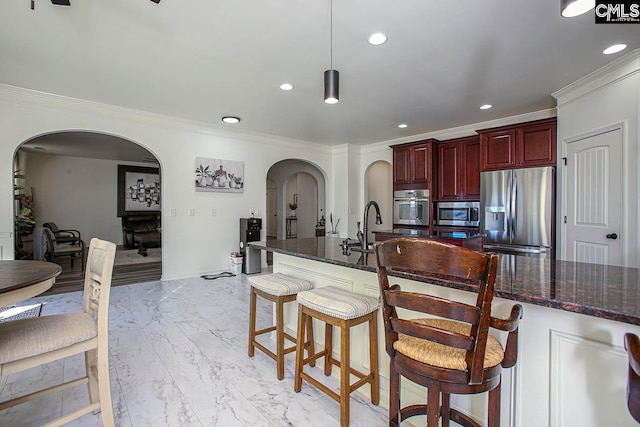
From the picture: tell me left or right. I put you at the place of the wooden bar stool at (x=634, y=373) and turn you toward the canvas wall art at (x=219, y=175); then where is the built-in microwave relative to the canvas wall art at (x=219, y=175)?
right

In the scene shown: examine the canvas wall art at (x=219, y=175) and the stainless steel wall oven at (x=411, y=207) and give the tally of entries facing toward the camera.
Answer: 2

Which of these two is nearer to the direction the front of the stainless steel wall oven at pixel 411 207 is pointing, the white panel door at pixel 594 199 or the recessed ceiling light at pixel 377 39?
the recessed ceiling light

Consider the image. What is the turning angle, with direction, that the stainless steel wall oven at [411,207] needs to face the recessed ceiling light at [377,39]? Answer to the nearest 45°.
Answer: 0° — it already faces it

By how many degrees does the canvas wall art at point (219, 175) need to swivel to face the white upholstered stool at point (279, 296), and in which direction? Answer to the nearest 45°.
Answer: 0° — it already faces it

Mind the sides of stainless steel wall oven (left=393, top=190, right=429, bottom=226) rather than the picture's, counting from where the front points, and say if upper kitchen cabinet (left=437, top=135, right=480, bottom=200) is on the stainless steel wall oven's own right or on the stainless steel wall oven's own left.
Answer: on the stainless steel wall oven's own left

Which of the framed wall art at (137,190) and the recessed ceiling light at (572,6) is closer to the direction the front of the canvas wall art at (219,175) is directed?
the recessed ceiling light

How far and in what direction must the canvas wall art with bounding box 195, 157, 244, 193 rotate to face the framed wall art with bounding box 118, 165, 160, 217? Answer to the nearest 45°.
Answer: approximately 135° to its right

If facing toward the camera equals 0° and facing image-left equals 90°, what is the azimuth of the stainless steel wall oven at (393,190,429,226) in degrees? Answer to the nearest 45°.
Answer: approximately 0°
